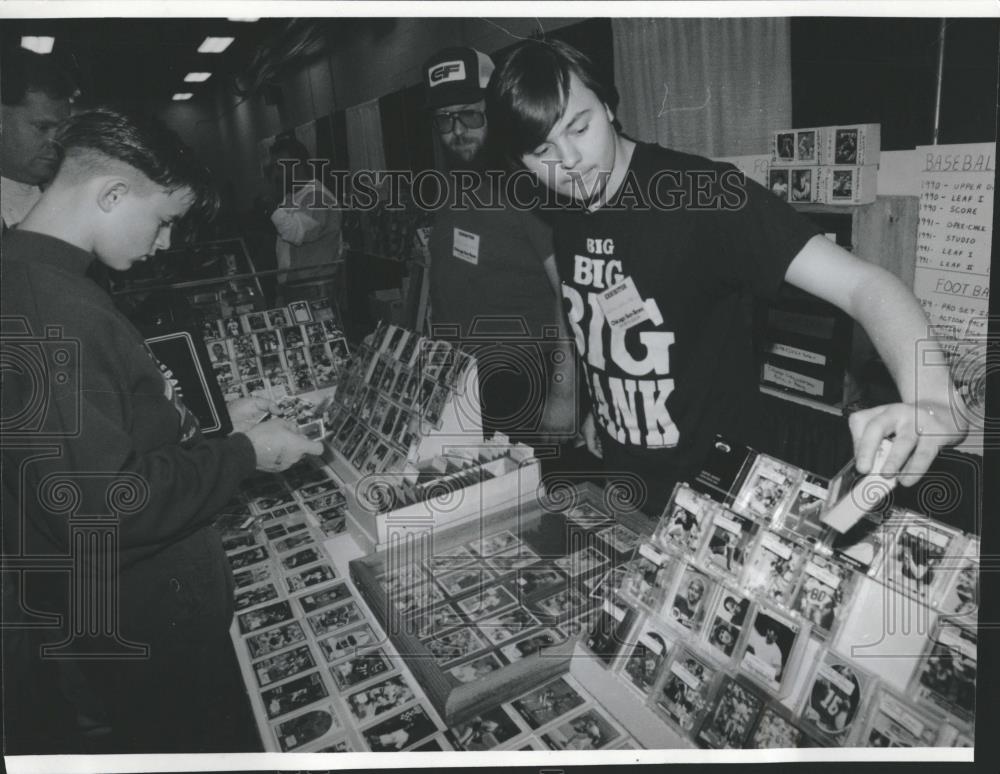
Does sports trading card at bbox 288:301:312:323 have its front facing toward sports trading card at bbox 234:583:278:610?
yes

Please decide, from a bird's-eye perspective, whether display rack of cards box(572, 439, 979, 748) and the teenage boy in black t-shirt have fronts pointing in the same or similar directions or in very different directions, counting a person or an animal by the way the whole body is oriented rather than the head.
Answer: same or similar directions

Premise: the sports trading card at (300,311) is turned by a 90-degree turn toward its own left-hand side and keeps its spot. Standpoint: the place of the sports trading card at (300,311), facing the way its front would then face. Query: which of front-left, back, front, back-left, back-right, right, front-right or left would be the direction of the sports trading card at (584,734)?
right

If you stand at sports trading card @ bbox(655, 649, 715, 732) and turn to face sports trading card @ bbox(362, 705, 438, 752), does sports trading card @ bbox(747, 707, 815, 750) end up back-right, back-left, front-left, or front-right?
back-left

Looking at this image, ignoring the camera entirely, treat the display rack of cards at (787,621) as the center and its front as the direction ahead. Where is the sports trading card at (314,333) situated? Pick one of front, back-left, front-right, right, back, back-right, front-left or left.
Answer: right

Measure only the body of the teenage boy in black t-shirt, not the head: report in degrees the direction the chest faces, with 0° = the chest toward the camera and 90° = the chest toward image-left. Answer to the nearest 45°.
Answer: approximately 45°

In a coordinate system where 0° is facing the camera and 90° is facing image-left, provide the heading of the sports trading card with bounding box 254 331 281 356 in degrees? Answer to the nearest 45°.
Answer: approximately 0°

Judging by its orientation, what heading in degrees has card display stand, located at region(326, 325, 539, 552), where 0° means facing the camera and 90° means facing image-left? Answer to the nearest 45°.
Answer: approximately 45°

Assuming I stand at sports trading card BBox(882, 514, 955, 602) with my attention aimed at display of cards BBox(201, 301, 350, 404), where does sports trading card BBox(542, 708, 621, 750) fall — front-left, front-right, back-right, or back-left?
front-left

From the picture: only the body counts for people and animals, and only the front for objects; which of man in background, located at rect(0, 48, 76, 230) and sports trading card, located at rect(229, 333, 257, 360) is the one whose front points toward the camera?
the sports trading card

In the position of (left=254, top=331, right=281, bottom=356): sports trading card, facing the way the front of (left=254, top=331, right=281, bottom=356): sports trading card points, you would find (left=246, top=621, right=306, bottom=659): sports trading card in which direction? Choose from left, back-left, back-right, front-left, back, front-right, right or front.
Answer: front

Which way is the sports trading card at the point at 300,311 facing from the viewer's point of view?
toward the camera

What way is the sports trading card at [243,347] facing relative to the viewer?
toward the camera

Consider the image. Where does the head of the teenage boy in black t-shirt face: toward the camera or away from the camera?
toward the camera

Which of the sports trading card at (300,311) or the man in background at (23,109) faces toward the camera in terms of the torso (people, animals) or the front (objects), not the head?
the sports trading card

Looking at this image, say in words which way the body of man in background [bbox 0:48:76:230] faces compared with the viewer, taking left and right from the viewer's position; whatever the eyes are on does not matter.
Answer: facing to the right of the viewer

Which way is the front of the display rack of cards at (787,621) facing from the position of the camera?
facing the viewer and to the left of the viewer
